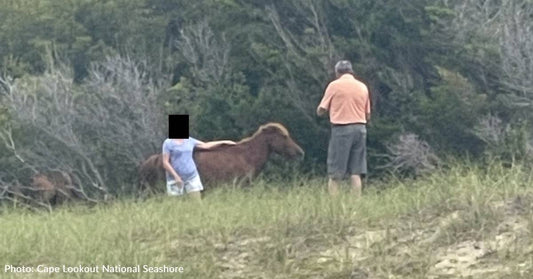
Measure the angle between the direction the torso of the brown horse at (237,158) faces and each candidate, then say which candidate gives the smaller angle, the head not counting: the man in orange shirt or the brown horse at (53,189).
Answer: the man in orange shirt

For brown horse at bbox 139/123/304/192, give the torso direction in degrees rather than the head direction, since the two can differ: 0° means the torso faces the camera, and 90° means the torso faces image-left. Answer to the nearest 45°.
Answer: approximately 270°

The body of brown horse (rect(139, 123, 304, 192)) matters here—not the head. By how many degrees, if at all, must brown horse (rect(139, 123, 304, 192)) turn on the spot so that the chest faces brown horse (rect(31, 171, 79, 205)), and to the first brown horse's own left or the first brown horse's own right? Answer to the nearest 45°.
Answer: approximately 135° to the first brown horse's own left

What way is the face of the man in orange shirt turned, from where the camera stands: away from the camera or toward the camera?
away from the camera

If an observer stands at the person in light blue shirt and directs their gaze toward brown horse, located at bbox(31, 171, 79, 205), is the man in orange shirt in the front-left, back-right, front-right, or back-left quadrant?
back-right

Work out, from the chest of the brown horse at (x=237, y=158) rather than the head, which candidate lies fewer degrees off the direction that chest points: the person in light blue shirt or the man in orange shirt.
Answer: the man in orange shirt

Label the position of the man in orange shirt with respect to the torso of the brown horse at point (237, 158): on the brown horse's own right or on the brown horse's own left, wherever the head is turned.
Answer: on the brown horse's own right
